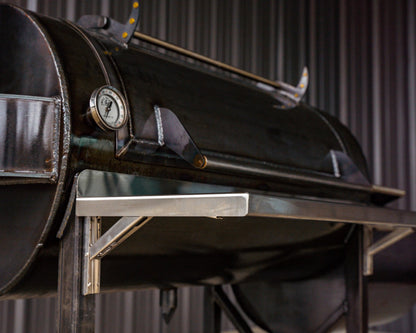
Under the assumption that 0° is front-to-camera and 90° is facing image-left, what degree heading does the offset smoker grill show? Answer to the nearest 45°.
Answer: approximately 315°
